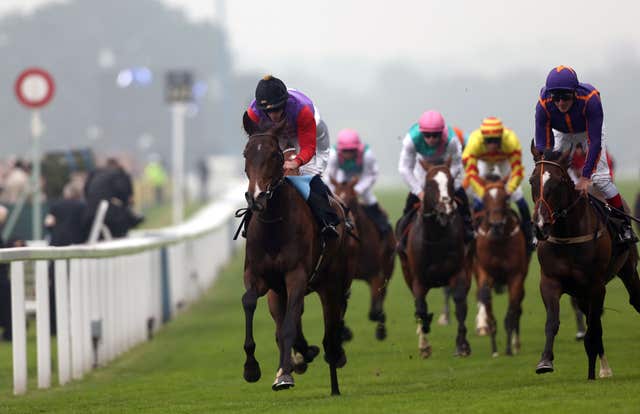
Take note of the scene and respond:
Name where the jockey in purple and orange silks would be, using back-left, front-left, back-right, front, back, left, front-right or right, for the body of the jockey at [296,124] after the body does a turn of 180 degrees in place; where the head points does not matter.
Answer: front-right

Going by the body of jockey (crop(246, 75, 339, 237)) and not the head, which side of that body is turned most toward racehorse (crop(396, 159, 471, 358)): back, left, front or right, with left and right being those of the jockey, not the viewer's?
back

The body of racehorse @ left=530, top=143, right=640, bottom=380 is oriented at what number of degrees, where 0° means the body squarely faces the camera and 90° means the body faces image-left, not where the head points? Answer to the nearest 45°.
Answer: approximately 45°

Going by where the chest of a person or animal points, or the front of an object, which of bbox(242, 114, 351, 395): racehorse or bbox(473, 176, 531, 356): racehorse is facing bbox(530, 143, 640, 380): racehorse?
bbox(473, 176, 531, 356): racehorse

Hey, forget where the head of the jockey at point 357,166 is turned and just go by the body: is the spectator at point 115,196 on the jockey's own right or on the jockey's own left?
on the jockey's own right

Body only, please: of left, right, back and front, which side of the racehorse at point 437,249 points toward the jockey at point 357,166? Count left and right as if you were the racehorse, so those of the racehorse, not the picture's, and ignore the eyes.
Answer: back
